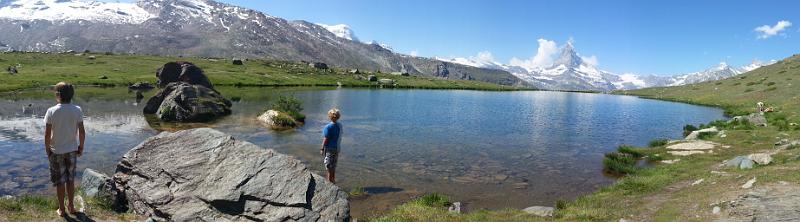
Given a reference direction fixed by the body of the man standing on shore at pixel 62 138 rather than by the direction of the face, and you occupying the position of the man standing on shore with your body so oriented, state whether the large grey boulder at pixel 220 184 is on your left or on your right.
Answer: on your right

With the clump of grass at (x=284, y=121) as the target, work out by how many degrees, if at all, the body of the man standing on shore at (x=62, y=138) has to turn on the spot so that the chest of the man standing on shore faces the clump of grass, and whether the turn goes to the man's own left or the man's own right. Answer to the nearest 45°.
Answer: approximately 45° to the man's own right

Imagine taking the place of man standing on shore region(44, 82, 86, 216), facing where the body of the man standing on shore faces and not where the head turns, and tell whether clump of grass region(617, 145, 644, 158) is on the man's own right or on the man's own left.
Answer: on the man's own right

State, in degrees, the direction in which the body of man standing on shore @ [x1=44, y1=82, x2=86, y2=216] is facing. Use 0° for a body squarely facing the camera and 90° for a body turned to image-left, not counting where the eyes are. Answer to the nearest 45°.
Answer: approximately 180°

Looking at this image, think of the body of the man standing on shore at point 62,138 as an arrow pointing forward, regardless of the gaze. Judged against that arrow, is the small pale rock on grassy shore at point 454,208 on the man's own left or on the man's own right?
on the man's own right

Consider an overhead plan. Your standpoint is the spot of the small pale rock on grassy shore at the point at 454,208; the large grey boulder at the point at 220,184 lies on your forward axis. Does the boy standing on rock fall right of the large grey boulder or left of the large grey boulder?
right
